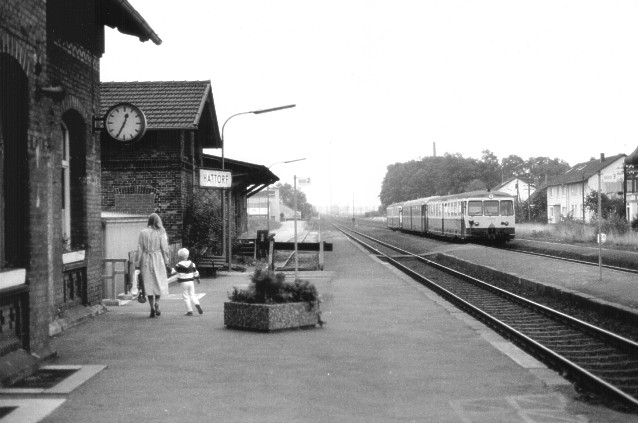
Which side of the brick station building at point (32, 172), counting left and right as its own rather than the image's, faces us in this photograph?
right

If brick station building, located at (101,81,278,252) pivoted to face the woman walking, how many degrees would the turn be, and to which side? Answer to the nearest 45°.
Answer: approximately 90° to its right

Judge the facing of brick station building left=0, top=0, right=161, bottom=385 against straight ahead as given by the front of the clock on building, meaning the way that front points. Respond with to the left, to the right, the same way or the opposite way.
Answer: to the left

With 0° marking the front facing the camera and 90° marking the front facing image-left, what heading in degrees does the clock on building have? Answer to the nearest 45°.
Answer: approximately 0°

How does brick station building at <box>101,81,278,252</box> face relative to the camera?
to the viewer's right

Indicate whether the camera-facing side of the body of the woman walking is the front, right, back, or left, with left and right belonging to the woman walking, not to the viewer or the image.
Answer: back

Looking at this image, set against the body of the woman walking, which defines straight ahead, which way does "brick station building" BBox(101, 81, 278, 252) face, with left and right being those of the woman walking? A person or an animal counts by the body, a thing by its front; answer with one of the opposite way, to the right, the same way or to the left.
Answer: to the right

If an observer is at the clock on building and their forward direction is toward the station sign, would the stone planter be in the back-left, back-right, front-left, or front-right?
back-right

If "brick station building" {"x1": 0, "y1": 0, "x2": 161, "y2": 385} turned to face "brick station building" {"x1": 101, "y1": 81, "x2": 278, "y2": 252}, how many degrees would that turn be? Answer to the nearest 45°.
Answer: approximately 90° to its left

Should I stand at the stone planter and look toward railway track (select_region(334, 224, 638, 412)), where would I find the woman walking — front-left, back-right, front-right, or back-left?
back-left

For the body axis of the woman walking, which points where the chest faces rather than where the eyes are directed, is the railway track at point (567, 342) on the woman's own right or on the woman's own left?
on the woman's own right

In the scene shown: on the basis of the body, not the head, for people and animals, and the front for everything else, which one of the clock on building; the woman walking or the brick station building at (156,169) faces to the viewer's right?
the brick station building
